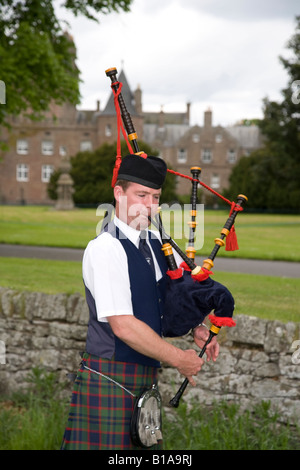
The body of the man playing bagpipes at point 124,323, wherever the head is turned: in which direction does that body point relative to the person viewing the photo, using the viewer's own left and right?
facing the viewer and to the right of the viewer

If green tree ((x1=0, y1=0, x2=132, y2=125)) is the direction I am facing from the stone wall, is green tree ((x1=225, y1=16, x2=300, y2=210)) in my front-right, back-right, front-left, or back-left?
front-right

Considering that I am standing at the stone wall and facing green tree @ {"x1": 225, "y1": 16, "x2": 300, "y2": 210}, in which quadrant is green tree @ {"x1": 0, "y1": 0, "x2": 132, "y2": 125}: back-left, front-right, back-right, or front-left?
front-left

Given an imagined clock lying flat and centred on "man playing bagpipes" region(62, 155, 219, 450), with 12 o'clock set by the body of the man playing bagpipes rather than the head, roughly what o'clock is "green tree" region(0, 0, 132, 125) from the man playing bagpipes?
The green tree is roughly at 7 o'clock from the man playing bagpipes.

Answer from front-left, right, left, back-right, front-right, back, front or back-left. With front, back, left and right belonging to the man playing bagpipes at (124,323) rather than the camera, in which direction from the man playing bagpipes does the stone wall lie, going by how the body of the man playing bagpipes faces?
back-left
